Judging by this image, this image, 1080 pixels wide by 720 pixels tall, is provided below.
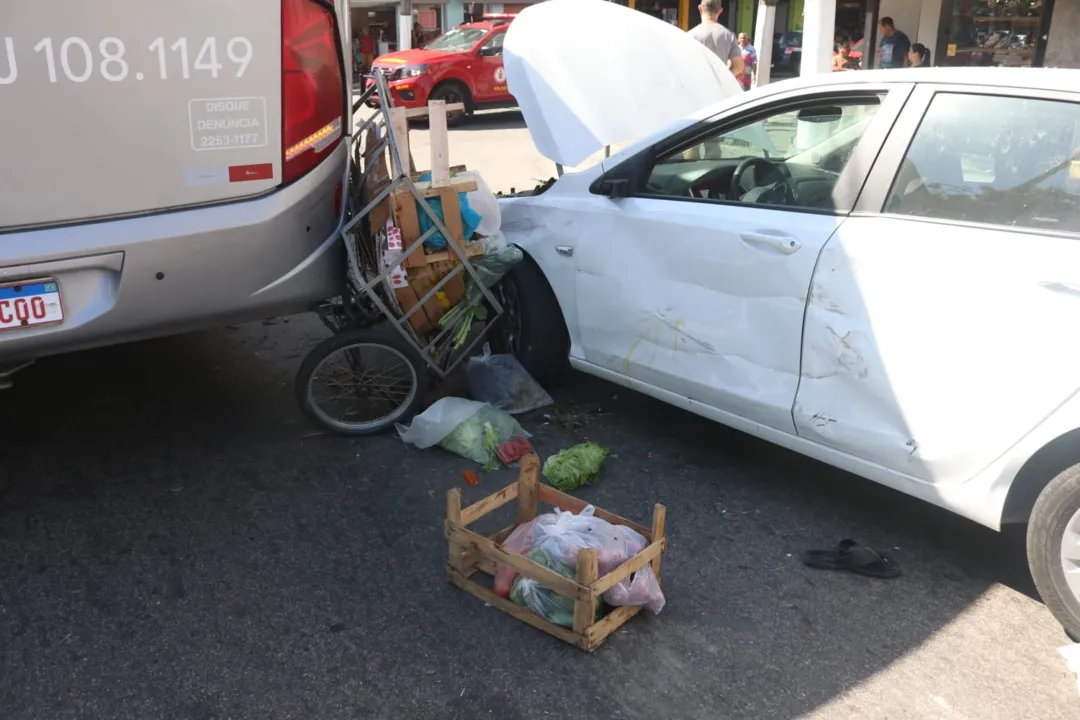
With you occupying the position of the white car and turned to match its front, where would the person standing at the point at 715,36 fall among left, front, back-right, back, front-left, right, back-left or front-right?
front-right

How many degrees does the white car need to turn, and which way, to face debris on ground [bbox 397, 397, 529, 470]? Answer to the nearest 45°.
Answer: approximately 45° to its left

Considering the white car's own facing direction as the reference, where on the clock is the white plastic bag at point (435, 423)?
The white plastic bag is roughly at 11 o'clock from the white car.

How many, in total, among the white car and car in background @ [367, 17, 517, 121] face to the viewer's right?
0

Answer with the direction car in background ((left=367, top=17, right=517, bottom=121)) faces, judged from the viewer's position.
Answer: facing the viewer and to the left of the viewer

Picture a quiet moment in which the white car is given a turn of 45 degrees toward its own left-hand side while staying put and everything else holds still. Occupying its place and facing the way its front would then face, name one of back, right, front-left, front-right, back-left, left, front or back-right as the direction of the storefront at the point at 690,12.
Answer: right

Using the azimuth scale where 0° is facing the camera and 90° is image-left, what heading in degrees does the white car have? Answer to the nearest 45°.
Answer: approximately 135°

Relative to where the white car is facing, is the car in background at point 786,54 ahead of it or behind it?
ahead

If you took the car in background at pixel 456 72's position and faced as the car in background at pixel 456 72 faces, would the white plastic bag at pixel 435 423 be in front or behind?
in front

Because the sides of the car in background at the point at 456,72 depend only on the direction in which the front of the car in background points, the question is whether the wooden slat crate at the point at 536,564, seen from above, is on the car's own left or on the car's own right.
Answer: on the car's own left

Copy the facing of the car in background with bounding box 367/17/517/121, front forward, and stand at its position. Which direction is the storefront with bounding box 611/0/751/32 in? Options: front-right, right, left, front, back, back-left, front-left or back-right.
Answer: back

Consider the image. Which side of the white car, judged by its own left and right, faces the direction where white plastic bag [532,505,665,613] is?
left
